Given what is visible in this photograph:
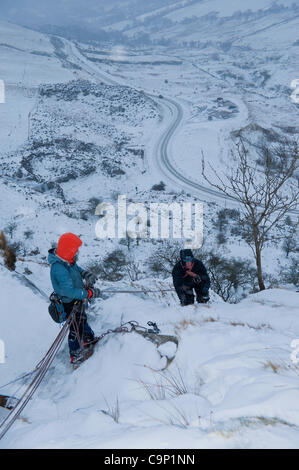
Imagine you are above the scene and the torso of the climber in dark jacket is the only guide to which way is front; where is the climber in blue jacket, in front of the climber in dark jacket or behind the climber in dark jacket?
in front

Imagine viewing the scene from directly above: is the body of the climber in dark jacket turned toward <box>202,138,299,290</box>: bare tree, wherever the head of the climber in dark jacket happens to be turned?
no

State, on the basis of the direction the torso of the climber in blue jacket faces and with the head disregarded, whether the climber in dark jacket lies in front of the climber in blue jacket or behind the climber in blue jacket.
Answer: in front

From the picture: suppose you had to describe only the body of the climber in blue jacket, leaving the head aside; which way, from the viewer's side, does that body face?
to the viewer's right

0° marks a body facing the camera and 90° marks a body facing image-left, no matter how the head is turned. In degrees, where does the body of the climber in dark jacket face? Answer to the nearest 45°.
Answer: approximately 0°

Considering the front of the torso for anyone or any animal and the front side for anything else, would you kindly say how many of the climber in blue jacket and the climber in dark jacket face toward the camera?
1

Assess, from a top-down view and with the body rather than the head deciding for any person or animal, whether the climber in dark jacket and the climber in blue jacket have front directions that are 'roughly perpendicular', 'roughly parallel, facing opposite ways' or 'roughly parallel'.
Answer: roughly perpendicular
